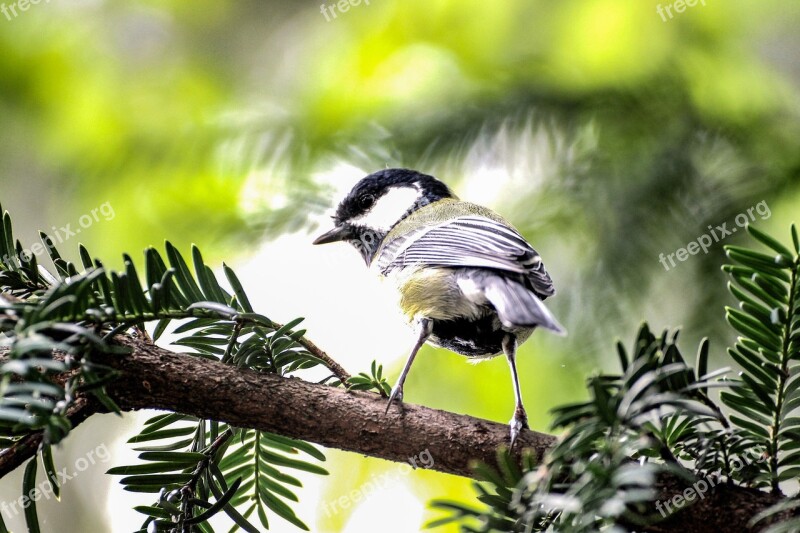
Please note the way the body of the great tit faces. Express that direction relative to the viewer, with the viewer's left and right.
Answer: facing away from the viewer and to the left of the viewer
